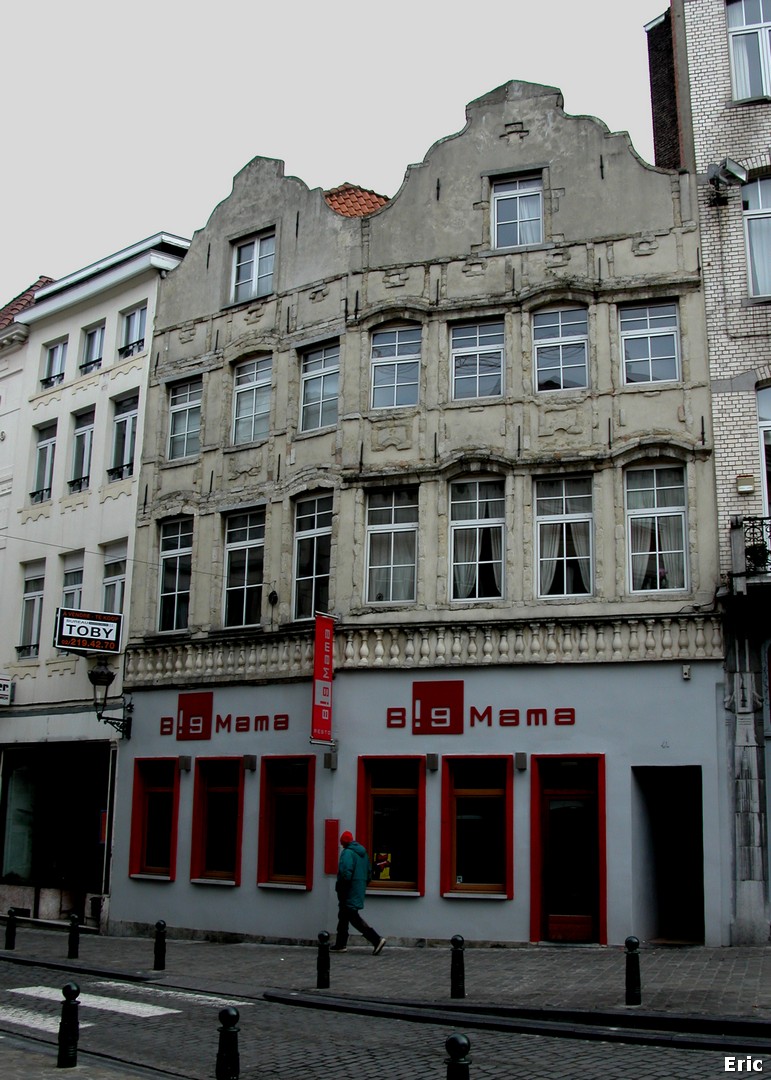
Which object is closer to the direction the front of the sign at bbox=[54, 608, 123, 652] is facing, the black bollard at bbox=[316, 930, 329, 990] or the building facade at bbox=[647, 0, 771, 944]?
the black bollard

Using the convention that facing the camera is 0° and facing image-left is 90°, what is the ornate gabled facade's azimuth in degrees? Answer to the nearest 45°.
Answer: approximately 0°

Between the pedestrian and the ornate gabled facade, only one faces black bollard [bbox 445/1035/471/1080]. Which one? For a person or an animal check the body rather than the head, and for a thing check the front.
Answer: the ornate gabled facade

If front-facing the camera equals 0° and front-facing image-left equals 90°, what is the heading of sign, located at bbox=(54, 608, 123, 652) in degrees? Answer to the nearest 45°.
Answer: approximately 0°

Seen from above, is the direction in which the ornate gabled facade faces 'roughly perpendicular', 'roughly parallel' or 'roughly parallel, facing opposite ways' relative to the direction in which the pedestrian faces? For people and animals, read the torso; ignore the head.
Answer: roughly perpendicular
